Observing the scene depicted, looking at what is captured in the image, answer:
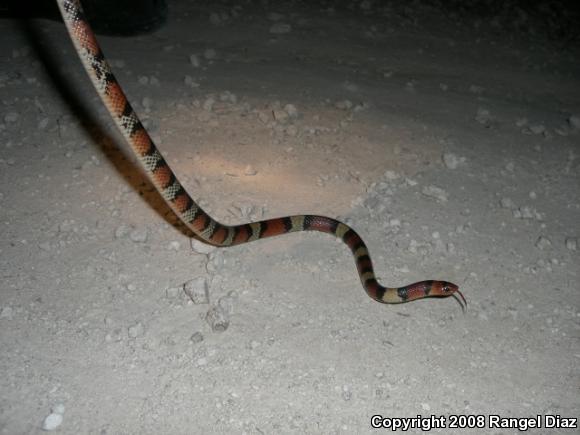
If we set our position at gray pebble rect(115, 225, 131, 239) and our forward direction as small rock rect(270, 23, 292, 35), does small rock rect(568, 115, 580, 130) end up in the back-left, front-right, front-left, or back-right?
front-right

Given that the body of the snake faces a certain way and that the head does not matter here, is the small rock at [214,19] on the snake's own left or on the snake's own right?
on the snake's own left

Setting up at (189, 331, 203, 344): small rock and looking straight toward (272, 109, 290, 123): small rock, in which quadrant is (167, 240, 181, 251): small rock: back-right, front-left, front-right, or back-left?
front-left

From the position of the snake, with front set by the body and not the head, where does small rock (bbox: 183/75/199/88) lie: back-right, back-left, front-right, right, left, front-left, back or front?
left

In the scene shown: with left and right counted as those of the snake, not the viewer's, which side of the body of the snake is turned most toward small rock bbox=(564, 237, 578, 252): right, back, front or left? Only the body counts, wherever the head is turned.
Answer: front

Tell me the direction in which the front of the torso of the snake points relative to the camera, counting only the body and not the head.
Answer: to the viewer's right

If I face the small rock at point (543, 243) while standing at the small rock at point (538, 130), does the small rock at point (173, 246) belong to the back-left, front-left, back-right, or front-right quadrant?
front-right

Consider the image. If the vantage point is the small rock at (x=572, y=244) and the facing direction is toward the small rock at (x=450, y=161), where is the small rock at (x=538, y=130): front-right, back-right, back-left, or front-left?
front-right

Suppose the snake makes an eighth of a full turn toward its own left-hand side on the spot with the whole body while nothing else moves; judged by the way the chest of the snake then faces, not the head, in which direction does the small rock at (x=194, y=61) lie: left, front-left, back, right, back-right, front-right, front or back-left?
front-left

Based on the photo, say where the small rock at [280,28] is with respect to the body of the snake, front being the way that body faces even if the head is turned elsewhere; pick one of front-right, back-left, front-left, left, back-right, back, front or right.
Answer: left

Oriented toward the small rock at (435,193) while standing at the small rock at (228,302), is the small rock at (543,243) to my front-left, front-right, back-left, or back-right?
front-right

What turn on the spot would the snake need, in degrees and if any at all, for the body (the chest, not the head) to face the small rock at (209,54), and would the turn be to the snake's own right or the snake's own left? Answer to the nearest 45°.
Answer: approximately 90° to the snake's own left

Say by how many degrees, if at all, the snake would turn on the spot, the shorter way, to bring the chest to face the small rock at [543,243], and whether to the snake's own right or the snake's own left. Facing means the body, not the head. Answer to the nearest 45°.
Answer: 0° — it already faces it

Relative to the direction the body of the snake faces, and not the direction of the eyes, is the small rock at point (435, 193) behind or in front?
in front

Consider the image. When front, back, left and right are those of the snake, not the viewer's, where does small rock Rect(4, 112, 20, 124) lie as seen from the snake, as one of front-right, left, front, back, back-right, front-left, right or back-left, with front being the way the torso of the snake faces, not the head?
back-left

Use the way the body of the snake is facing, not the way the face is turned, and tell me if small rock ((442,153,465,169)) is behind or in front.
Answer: in front

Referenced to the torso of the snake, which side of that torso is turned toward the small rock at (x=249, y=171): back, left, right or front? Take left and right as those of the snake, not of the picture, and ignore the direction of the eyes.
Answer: left
